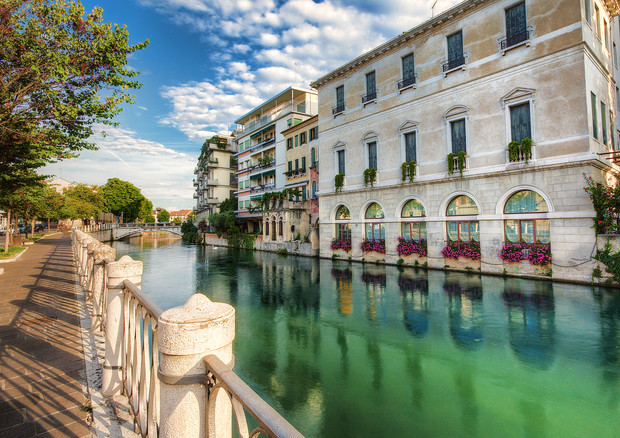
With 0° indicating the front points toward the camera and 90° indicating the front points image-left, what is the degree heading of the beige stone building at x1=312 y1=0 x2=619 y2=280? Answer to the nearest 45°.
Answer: approximately 45°

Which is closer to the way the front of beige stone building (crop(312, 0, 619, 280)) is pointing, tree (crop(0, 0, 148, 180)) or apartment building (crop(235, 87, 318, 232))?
the tree

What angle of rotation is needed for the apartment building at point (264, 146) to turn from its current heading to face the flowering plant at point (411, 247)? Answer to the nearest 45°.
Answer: approximately 45° to its left

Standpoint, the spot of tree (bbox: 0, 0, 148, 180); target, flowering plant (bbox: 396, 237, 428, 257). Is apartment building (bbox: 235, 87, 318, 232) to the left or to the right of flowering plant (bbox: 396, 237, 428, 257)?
left

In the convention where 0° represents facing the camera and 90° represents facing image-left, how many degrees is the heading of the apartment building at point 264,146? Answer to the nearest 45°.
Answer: approximately 45°

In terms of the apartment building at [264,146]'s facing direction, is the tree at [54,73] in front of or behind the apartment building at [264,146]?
in front

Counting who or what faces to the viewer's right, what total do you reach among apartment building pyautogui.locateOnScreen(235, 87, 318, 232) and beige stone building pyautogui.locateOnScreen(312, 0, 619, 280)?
0

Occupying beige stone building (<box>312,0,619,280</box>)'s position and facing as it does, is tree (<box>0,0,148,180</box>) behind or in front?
in front
